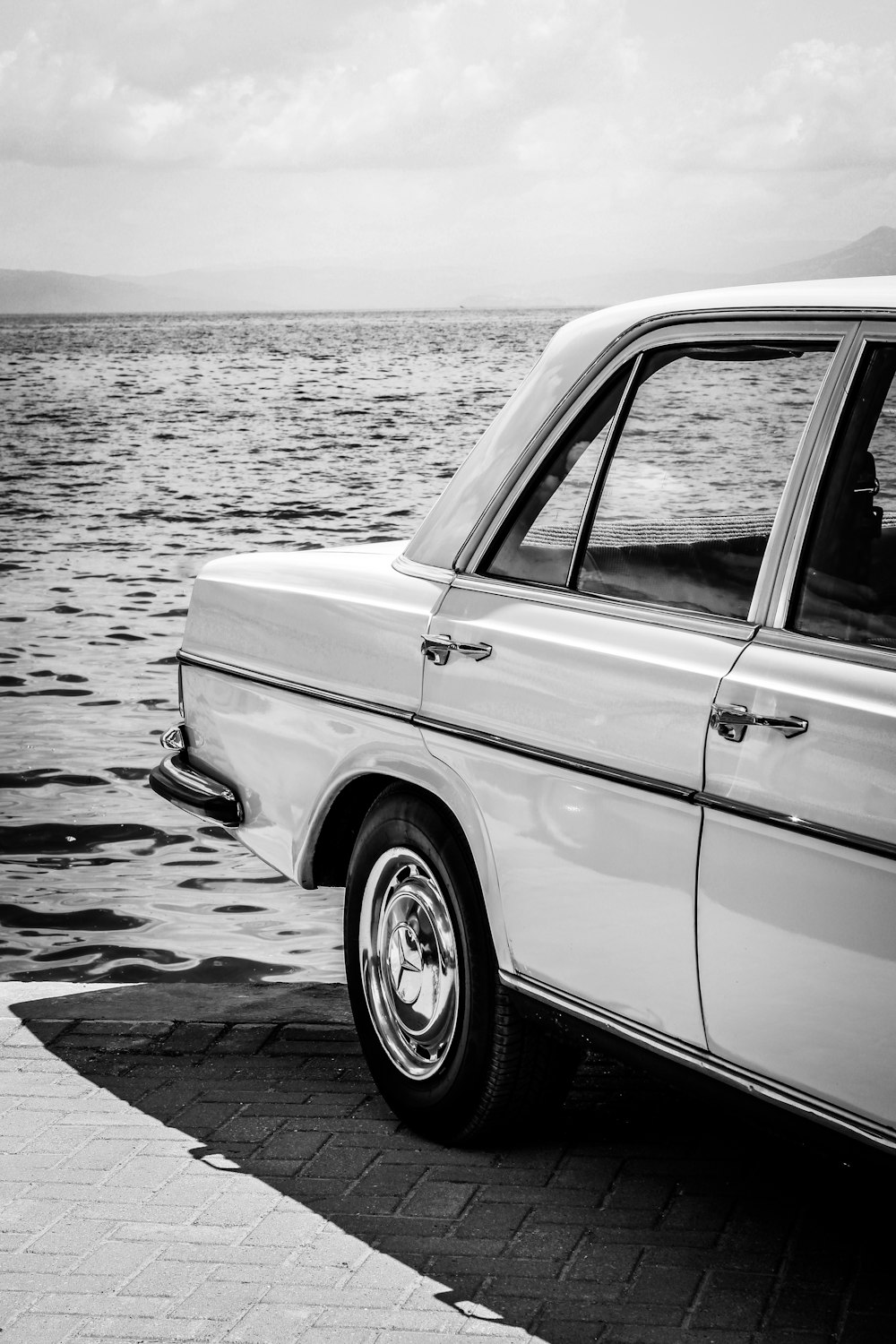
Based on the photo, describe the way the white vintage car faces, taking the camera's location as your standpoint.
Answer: facing the viewer and to the right of the viewer
